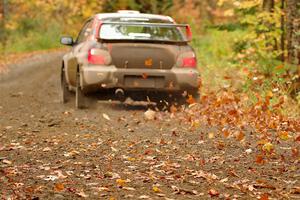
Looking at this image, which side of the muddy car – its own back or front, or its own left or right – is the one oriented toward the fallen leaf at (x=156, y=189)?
back

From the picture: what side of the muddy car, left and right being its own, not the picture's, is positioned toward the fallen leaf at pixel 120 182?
back

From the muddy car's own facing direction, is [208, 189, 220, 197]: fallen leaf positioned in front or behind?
behind

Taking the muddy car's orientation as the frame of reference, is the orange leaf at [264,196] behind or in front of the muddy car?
behind

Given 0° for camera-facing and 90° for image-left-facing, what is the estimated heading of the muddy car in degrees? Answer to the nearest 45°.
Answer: approximately 180°

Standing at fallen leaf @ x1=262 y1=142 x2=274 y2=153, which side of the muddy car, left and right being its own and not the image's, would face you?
back

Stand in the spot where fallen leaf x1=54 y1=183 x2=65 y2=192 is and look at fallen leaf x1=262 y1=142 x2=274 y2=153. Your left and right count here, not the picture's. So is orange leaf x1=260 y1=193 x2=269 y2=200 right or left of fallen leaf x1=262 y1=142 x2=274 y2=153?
right

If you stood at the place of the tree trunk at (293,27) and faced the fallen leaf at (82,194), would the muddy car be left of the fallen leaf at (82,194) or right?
right

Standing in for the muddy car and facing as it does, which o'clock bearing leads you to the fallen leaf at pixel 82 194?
The fallen leaf is roughly at 6 o'clock from the muddy car.
